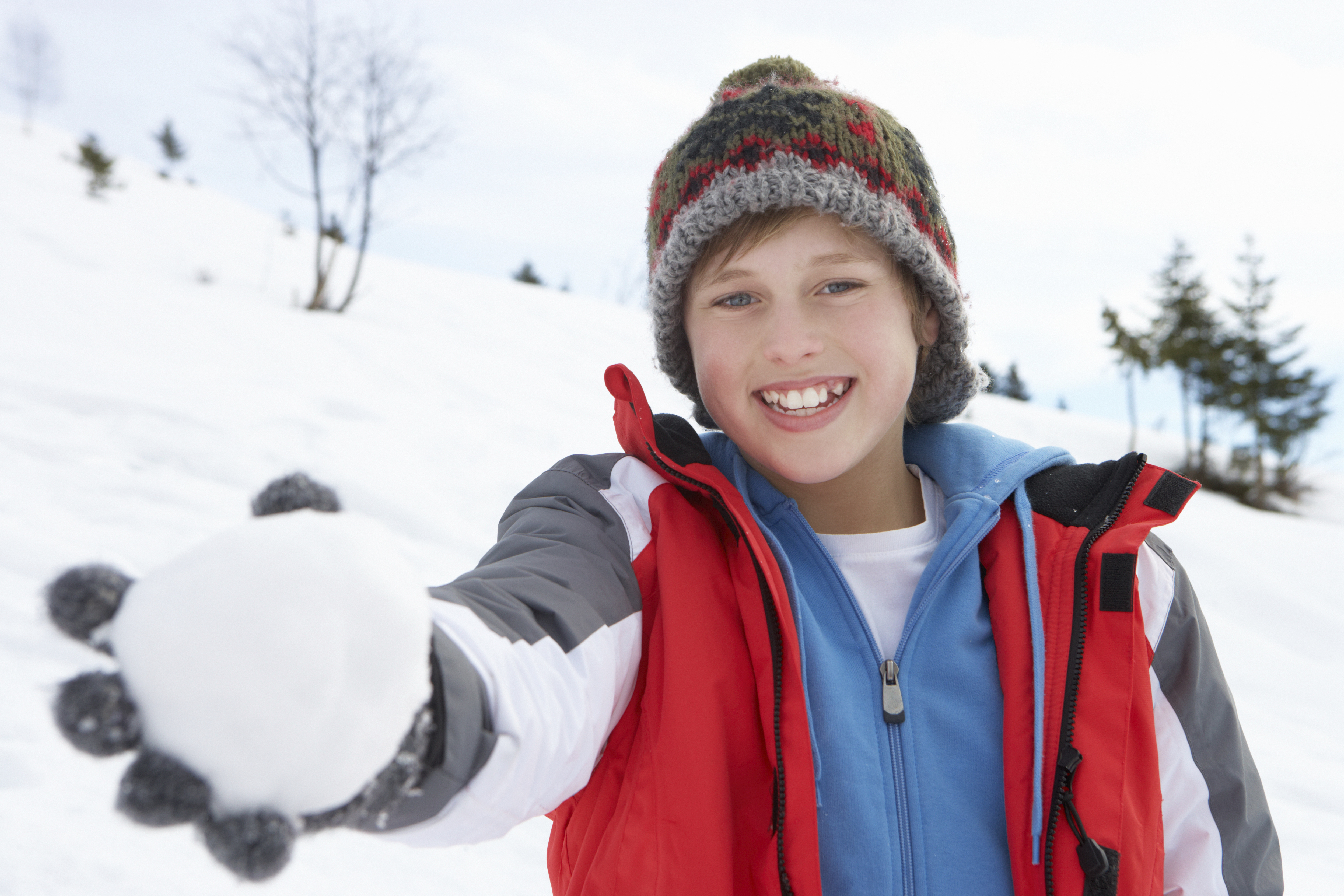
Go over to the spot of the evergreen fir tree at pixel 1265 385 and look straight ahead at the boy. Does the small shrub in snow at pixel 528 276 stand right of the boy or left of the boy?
right

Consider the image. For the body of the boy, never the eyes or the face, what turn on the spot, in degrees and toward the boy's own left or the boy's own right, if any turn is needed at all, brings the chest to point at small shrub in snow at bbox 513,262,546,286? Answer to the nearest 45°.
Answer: approximately 180°

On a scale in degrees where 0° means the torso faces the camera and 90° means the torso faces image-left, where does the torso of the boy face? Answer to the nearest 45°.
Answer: approximately 0°

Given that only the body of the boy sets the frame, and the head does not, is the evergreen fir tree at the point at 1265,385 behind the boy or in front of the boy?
behind

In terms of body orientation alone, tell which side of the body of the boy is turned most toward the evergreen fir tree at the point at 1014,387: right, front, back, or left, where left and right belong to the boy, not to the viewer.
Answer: back
